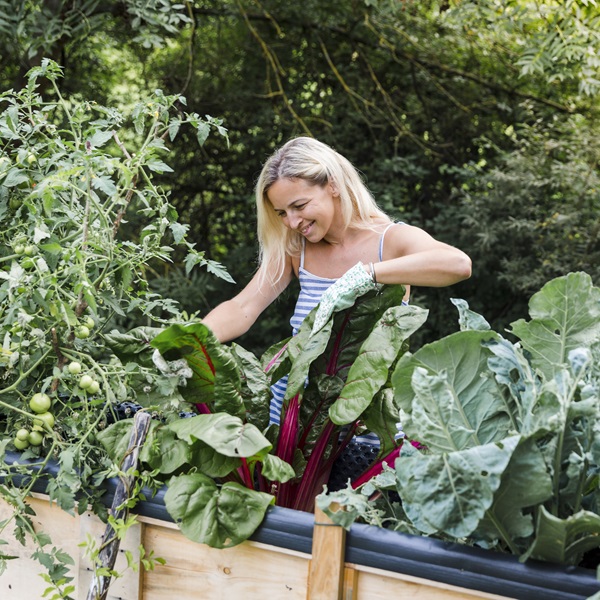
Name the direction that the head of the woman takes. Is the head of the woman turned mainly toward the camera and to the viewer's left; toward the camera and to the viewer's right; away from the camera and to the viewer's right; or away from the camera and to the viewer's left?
toward the camera and to the viewer's left

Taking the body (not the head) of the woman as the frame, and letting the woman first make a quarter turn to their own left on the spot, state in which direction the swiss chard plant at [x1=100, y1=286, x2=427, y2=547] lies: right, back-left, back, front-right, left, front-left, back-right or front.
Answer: front-right

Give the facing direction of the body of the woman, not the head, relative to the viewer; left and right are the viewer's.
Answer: facing the viewer and to the left of the viewer

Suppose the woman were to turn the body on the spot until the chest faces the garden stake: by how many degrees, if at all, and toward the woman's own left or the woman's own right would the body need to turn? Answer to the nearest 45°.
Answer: approximately 45° to the woman's own left

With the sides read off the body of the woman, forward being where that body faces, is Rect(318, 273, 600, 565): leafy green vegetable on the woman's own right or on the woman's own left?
on the woman's own left
